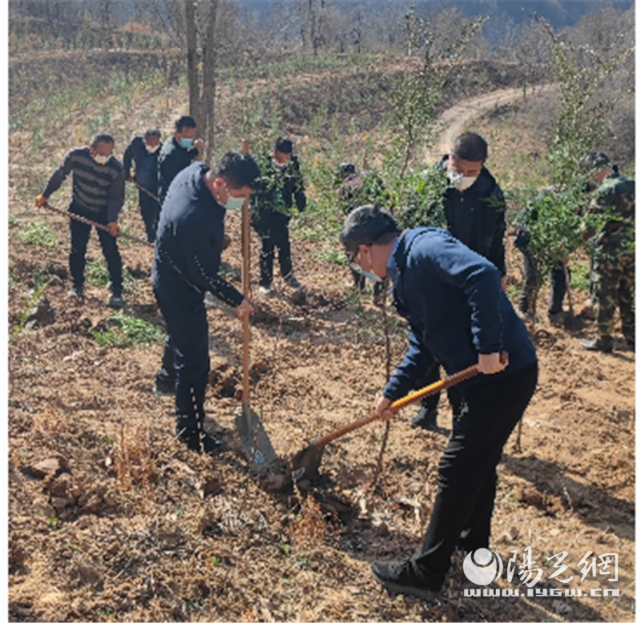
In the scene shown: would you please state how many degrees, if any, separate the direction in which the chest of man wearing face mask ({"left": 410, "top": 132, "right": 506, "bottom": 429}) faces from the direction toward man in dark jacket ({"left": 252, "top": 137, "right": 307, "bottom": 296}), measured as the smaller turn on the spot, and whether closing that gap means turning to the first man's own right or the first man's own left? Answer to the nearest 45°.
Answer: approximately 90° to the first man's own right

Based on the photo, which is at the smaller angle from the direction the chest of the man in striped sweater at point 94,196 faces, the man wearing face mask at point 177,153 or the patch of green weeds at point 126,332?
the patch of green weeds

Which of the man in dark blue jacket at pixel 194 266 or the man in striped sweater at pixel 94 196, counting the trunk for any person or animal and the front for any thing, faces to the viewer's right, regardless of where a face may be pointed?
the man in dark blue jacket at pixel 194 266

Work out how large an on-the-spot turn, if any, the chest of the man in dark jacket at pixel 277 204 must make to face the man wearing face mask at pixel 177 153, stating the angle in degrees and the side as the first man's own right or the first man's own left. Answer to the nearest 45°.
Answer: approximately 90° to the first man's own right

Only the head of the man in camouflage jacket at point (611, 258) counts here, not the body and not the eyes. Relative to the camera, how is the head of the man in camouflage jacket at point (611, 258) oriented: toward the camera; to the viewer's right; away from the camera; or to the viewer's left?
to the viewer's left

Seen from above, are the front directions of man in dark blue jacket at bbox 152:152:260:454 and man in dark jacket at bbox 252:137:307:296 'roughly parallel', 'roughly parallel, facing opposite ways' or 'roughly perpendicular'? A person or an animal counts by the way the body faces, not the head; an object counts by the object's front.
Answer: roughly perpendicular

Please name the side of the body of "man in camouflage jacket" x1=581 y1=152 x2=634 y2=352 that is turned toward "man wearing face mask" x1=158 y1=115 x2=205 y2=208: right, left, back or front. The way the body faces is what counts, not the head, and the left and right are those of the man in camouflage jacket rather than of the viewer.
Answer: front
